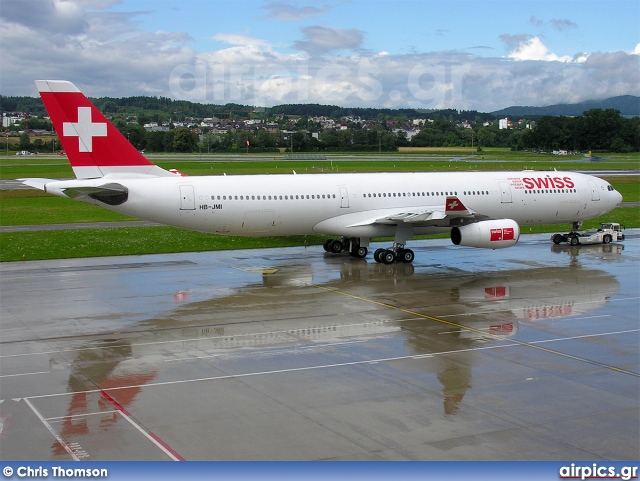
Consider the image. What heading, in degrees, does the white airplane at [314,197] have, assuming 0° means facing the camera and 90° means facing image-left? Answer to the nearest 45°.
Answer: approximately 225°
